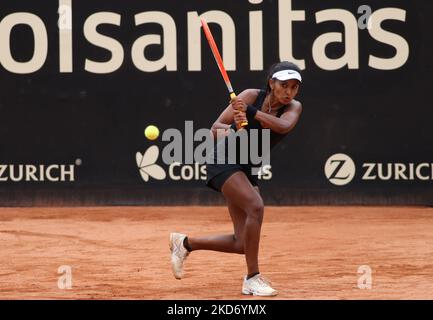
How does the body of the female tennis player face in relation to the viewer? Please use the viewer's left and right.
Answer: facing the viewer and to the right of the viewer
